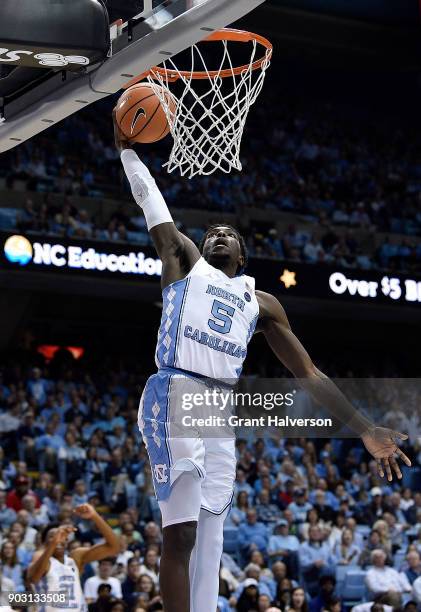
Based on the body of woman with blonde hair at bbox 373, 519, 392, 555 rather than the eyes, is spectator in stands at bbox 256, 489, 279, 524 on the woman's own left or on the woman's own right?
on the woman's own right

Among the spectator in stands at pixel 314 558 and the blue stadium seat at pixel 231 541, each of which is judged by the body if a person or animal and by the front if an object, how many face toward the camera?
2

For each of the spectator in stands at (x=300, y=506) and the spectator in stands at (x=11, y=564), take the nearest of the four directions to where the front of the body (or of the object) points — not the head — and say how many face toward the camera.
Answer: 2

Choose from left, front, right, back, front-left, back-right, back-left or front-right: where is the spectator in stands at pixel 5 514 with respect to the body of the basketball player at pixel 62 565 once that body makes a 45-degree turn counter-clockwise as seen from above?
left

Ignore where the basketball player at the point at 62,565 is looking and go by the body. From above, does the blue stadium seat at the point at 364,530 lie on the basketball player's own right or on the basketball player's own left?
on the basketball player's own left

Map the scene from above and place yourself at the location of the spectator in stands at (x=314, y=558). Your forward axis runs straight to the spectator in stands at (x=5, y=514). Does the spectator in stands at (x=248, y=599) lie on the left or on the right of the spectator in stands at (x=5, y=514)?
left

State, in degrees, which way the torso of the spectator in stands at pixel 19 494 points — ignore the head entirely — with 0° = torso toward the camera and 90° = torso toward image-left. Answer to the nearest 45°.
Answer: approximately 0°

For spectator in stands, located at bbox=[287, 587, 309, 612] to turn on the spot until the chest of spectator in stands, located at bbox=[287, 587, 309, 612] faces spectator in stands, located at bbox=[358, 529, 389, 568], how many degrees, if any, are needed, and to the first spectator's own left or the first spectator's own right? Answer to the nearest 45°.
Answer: approximately 135° to the first spectator's own left

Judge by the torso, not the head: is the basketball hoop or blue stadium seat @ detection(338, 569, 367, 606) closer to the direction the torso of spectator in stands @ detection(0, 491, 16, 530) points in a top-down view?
the basketball hoop
